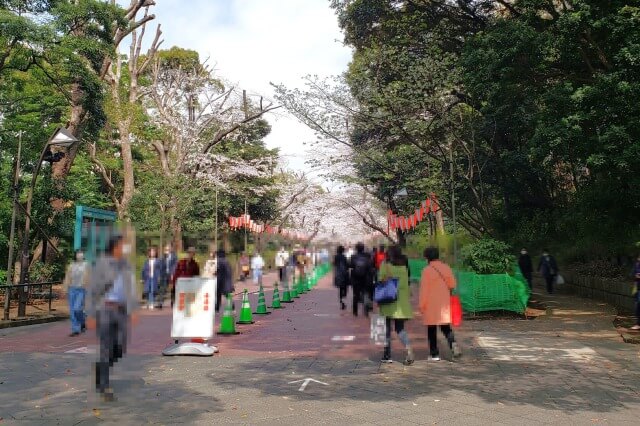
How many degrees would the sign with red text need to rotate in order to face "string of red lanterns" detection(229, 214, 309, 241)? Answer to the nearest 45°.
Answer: approximately 180°

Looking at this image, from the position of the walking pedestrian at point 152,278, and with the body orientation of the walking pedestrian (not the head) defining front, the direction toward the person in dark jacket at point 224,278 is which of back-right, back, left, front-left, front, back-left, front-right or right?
left

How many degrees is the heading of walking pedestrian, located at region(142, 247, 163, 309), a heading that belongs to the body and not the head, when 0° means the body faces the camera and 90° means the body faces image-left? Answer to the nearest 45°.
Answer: approximately 0°

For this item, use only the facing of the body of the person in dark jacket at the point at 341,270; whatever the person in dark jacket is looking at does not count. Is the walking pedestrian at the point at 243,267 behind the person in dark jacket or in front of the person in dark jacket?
in front

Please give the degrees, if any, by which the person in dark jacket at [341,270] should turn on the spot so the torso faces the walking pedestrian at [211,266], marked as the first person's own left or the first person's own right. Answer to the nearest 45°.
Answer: approximately 90° to the first person's own left

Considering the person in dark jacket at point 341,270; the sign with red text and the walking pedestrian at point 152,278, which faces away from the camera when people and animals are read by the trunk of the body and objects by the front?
the person in dark jacket

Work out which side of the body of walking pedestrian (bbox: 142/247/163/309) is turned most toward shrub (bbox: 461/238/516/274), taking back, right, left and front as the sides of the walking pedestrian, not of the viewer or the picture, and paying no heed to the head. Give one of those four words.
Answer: left

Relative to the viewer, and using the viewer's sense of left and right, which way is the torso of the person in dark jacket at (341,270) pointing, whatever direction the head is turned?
facing away from the viewer

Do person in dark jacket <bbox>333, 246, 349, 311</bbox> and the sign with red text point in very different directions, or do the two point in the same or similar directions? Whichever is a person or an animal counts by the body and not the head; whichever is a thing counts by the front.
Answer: very different directions

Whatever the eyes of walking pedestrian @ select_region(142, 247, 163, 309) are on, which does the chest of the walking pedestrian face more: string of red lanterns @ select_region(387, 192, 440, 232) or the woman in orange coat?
the woman in orange coat

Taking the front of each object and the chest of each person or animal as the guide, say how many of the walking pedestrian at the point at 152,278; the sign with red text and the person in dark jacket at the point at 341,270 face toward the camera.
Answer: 2

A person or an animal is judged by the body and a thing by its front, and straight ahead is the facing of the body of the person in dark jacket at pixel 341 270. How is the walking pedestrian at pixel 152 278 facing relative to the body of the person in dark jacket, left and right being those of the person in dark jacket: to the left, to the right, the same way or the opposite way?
the opposite way

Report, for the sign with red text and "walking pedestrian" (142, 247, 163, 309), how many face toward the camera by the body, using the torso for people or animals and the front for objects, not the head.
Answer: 2

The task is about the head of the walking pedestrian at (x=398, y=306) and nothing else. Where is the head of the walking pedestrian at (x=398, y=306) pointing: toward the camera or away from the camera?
away from the camera
